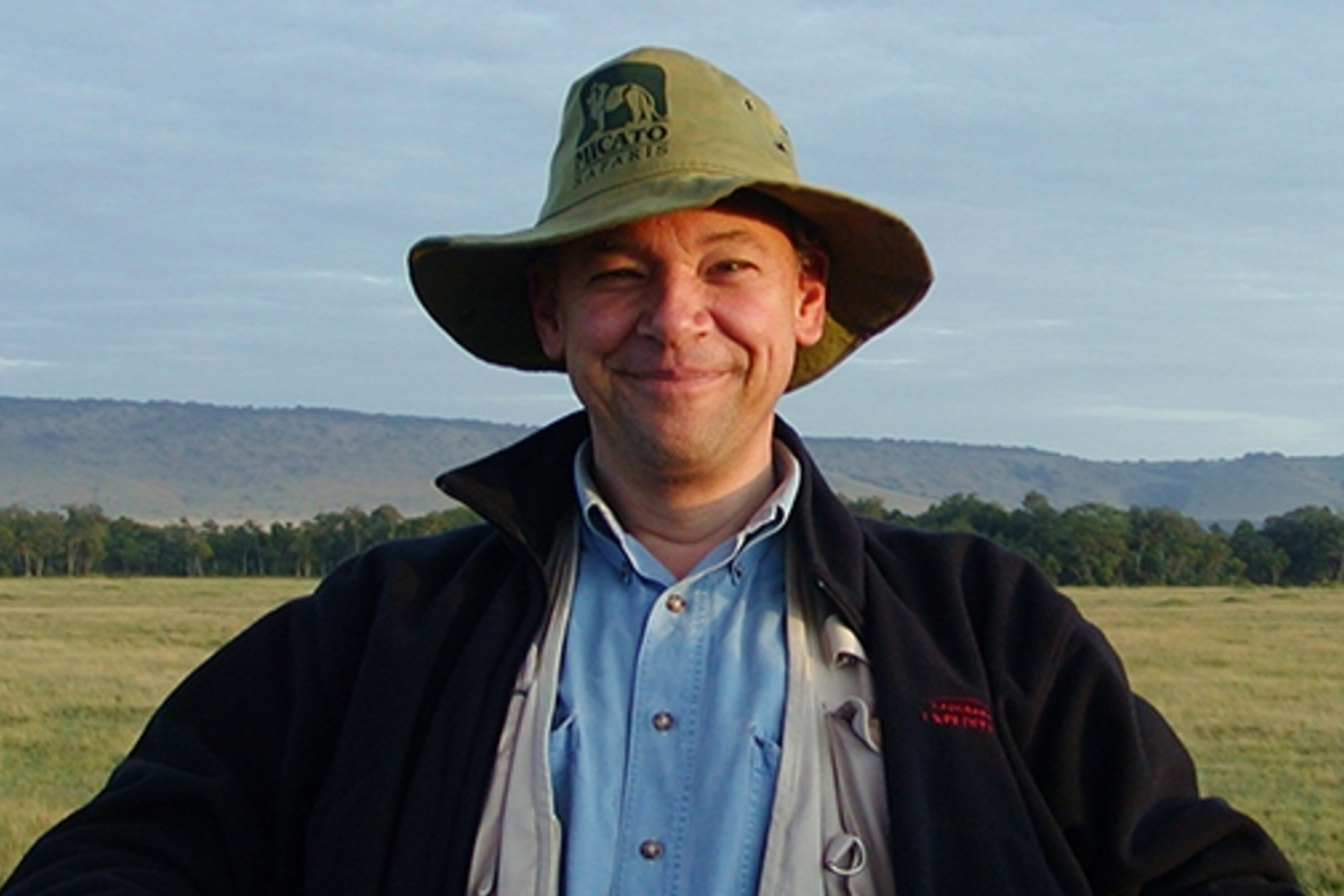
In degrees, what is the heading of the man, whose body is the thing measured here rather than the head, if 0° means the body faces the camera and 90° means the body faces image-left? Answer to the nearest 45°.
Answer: approximately 0°
